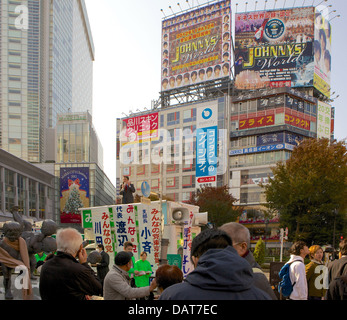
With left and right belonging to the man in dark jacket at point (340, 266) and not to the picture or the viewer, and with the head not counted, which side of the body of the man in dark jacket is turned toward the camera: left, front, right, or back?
back

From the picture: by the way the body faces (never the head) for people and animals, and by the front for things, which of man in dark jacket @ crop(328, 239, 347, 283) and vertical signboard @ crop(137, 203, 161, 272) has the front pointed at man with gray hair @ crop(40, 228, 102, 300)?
the vertical signboard

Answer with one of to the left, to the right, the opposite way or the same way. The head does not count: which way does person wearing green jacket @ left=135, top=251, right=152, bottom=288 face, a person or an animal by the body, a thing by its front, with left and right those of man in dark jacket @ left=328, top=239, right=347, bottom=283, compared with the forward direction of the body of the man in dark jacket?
the opposite way

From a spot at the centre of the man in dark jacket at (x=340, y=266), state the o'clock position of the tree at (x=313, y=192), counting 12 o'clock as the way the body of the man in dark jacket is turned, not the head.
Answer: The tree is roughly at 12 o'clock from the man in dark jacket.

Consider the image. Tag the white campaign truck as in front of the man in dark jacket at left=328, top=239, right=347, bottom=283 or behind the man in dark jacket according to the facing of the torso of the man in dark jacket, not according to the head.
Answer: in front

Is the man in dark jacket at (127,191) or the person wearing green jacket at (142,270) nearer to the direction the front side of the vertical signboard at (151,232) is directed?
the person wearing green jacket

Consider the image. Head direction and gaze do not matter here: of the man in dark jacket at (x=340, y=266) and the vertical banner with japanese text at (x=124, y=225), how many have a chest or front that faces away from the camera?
1

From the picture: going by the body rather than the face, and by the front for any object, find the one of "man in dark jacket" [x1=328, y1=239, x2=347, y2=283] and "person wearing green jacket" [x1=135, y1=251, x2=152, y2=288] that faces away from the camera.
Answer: the man in dark jacket

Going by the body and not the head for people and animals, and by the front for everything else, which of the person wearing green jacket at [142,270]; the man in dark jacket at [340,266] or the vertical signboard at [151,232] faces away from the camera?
the man in dark jacket

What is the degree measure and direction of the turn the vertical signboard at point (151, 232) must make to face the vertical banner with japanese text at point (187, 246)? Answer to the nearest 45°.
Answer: approximately 135° to its left

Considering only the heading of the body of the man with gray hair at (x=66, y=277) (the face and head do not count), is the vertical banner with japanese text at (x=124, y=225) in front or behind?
in front

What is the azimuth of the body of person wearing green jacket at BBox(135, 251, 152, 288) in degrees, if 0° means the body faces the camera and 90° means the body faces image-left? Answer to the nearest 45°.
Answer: approximately 0°
